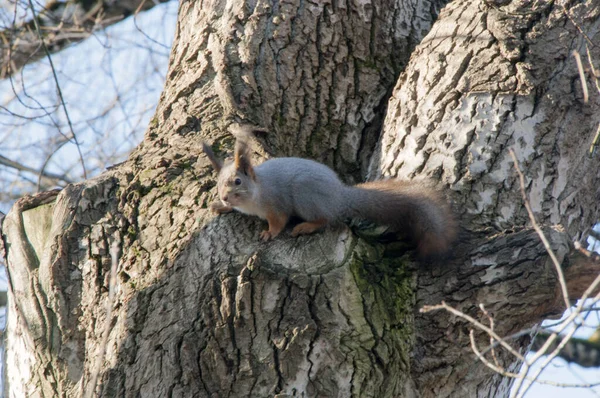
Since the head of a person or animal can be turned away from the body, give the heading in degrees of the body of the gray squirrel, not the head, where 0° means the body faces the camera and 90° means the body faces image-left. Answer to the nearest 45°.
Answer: approximately 90°
